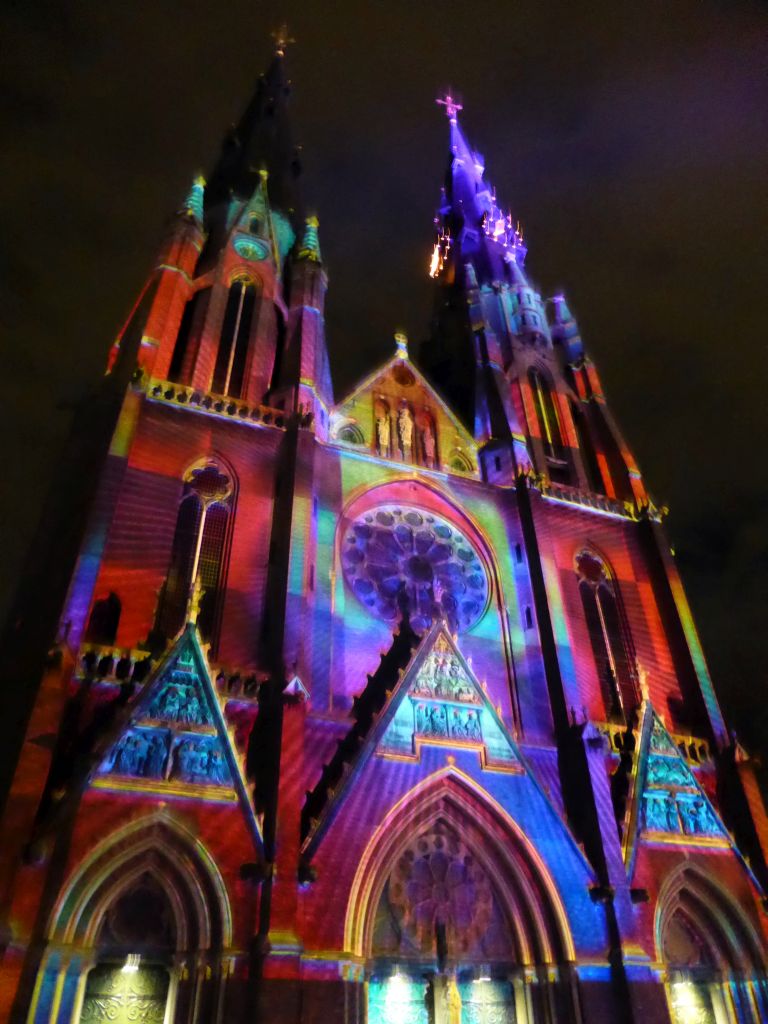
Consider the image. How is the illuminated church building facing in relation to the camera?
toward the camera
